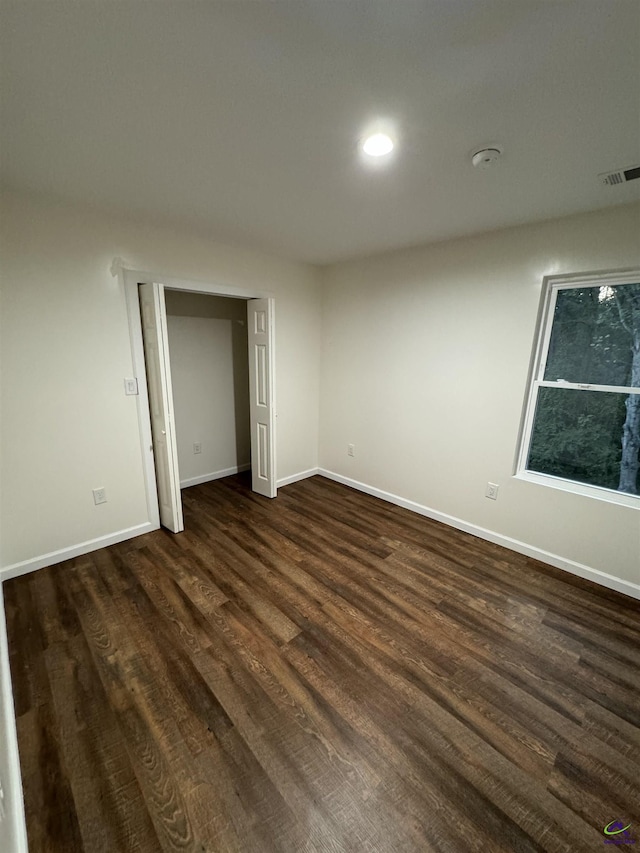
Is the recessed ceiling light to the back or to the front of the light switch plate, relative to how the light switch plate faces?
to the front

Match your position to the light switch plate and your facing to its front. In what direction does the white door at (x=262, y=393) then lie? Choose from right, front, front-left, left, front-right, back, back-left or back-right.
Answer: left

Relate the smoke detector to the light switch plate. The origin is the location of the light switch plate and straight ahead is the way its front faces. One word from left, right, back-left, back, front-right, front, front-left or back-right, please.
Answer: front-left

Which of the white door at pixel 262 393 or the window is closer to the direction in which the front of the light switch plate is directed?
the window

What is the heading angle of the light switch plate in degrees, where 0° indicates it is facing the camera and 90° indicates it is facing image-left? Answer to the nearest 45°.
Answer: approximately 0°
